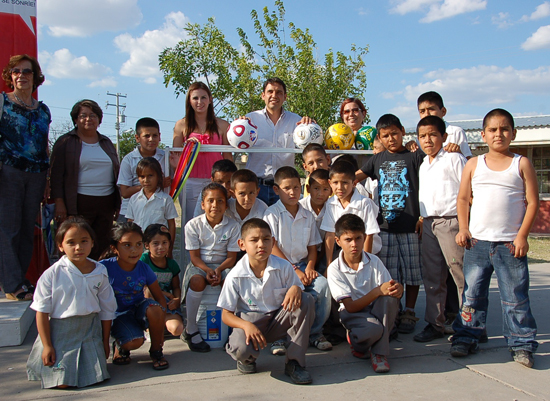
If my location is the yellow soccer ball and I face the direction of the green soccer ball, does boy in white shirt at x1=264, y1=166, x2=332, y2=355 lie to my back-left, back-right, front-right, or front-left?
back-right

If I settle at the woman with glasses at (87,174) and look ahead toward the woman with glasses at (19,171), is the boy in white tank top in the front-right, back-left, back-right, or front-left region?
back-left

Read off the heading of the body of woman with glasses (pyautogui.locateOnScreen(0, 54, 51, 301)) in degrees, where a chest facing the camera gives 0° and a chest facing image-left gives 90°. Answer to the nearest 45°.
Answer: approximately 0°

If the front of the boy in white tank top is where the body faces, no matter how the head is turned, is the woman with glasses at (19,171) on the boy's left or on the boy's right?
on the boy's right

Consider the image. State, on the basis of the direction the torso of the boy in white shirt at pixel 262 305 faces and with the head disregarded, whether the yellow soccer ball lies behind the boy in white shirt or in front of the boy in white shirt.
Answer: behind

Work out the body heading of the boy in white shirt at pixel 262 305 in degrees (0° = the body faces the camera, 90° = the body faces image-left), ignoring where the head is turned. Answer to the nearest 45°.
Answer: approximately 0°
